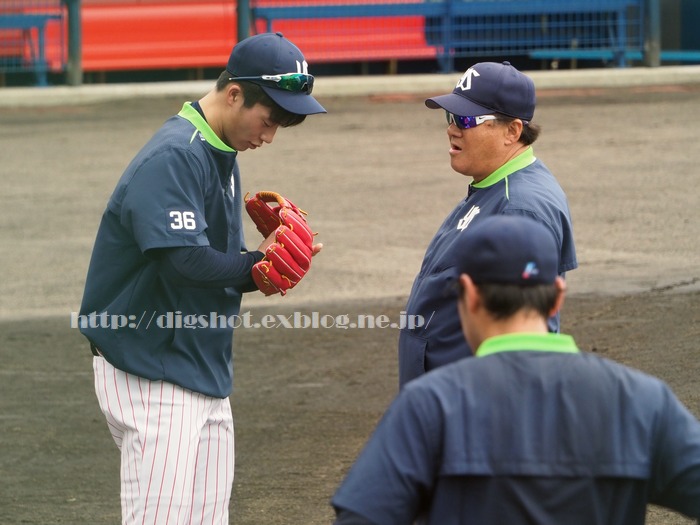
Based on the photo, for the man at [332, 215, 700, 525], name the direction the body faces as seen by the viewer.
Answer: away from the camera

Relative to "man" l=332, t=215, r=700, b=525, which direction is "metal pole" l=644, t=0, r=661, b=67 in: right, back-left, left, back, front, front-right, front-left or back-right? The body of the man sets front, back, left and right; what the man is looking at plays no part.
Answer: front

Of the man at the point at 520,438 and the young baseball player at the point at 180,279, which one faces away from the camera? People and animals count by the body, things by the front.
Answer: the man

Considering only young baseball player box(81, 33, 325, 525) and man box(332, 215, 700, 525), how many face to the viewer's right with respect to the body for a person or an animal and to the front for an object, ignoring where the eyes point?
1

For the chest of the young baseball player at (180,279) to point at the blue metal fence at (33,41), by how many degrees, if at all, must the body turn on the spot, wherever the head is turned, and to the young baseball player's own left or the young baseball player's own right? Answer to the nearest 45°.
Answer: approximately 90° to the young baseball player's own left

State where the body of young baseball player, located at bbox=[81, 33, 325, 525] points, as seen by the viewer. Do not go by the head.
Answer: to the viewer's right

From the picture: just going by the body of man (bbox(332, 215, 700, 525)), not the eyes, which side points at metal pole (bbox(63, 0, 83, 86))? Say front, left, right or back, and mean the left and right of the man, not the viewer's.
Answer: front

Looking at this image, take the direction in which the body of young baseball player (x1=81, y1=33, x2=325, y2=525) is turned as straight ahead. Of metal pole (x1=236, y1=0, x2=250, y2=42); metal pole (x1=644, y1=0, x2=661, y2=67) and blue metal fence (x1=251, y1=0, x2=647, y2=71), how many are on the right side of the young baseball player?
0

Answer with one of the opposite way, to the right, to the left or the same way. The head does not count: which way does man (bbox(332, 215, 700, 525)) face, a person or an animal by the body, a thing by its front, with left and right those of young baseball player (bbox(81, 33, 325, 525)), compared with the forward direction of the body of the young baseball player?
to the left
